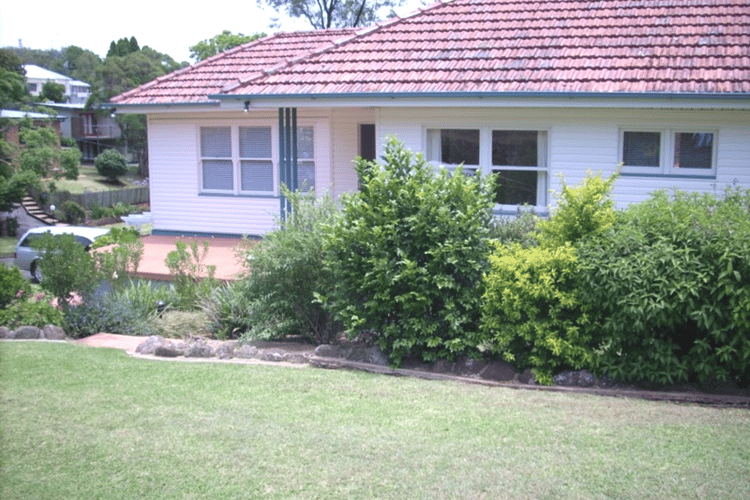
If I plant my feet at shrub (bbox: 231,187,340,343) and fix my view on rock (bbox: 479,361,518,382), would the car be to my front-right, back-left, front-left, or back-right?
back-left

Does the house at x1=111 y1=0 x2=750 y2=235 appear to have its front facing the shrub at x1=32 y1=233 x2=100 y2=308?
no

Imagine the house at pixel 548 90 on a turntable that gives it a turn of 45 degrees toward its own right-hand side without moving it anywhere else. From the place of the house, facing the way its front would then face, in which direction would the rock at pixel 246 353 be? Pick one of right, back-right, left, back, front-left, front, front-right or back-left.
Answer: front

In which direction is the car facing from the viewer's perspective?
to the viewer's right

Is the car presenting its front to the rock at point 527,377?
no

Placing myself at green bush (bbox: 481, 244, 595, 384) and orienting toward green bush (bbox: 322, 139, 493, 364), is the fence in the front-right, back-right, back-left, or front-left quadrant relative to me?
front-right

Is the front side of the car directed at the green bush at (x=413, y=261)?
no

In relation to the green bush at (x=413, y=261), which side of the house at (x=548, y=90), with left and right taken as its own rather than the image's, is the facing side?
front

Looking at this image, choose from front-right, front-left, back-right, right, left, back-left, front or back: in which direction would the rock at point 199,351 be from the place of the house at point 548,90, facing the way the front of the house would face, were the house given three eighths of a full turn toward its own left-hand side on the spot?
back

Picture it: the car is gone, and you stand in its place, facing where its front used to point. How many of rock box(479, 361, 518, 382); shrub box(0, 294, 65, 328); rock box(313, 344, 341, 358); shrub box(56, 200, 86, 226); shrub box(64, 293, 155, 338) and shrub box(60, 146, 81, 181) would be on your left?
2

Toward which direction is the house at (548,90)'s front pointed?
toward the camera

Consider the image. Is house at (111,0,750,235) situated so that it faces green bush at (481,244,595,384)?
yes
